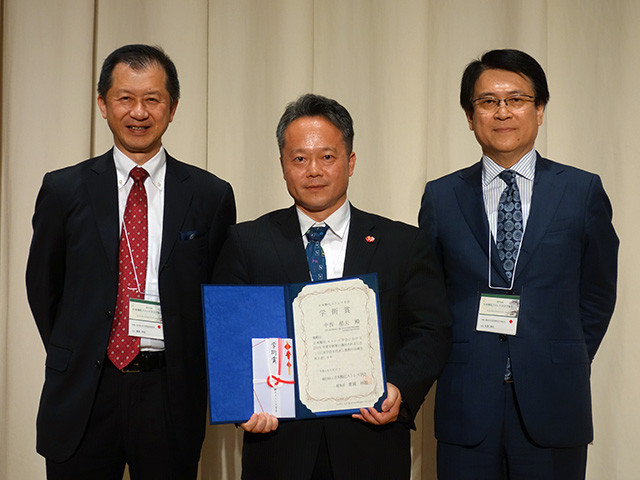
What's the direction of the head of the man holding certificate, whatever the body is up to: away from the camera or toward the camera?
toward the camera

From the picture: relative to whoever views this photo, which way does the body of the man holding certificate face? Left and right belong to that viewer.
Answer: facing the viewer

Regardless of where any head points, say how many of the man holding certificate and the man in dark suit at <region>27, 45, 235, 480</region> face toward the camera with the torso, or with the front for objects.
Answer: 2

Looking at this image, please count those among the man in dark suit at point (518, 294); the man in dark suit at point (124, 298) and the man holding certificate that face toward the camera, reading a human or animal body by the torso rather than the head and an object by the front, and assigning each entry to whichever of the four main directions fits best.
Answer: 3

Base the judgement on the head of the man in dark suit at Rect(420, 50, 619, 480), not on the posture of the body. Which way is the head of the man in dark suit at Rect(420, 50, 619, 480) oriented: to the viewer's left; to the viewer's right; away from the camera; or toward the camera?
toward the camera

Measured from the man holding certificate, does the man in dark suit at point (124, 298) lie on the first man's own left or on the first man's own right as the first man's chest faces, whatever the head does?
on the first man's own right

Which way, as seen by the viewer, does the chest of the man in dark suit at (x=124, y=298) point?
toward the camera

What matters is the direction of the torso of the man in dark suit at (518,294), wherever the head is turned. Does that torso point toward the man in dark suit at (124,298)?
no

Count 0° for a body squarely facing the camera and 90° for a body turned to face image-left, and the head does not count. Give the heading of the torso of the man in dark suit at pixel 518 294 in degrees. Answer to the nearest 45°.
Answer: approximately 0°

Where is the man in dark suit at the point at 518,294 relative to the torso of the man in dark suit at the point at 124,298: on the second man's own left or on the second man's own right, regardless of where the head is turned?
on the second man's own left

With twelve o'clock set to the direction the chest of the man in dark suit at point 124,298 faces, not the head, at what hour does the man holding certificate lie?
The man holding certificate is roughly at 10 o'clock from the man in dark suit.

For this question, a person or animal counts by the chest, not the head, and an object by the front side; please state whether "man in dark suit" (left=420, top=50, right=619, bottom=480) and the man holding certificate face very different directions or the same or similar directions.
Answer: same or similar directions
